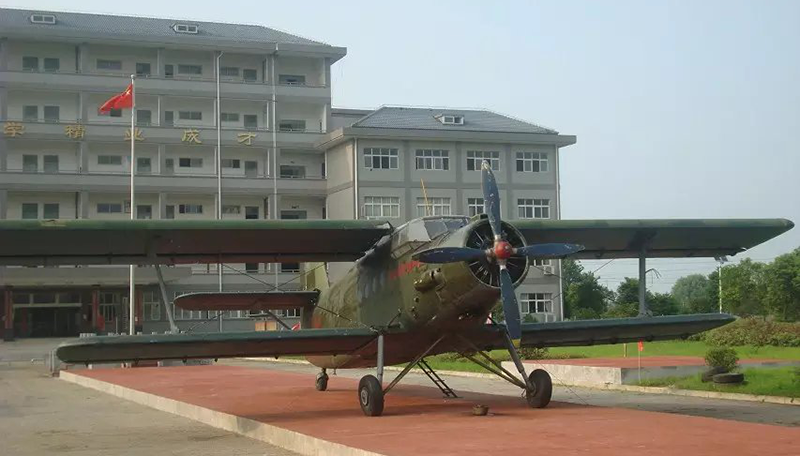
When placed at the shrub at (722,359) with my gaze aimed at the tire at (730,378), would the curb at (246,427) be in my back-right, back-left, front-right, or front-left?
front-right

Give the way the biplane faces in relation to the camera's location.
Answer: facing the viewer and to the right of the viewer

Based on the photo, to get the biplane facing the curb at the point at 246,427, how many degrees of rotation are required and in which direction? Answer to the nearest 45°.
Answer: approximately 90° to its right

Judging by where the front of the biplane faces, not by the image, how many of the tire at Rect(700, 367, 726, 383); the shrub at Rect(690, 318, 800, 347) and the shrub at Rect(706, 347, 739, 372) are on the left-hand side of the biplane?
3

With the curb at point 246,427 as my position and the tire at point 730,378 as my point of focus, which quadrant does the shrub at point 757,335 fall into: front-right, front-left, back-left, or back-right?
front-left

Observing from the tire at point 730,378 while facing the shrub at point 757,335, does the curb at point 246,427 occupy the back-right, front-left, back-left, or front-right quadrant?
back-left

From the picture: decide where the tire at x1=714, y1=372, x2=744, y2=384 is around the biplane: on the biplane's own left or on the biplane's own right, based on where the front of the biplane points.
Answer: on the biplane's own left

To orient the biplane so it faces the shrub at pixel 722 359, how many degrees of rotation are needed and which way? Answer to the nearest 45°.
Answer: approximately 90° to its left

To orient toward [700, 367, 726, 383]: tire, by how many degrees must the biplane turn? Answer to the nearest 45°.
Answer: approximately 90° to its left

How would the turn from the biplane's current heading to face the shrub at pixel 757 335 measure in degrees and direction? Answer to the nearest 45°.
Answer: approximately 90° to its left
